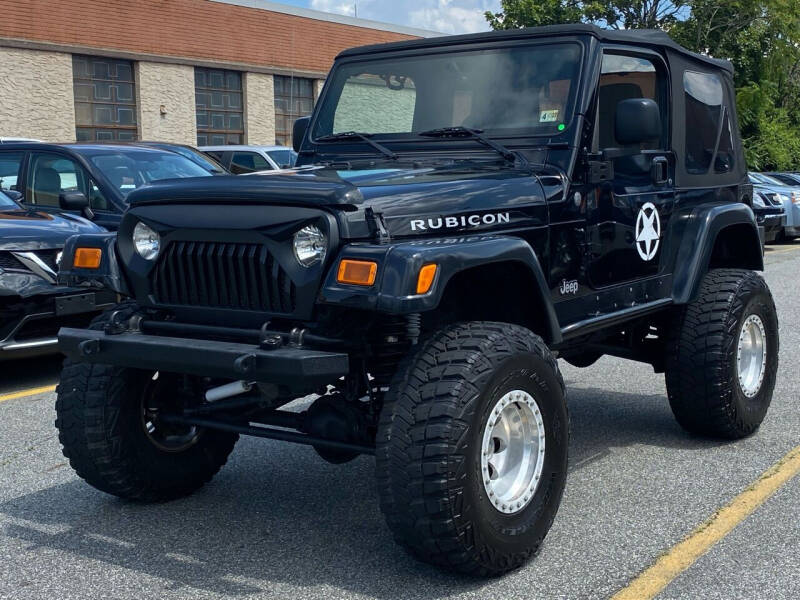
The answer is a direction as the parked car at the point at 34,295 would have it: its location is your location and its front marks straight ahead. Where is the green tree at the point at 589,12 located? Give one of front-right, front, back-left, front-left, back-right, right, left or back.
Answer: left

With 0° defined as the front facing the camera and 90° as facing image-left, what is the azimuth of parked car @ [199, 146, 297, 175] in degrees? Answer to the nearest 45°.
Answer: approximately 315°

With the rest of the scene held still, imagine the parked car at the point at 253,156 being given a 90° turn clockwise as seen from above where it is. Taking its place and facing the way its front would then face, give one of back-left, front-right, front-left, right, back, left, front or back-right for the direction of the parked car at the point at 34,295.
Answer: front-left

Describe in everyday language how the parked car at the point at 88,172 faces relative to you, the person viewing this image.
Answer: facing the viewer and to the right of the viewer

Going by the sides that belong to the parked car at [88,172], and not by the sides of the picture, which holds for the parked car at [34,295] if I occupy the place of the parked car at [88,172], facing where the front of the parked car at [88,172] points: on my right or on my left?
on my right

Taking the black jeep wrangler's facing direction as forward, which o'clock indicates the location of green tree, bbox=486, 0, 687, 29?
The green tree is roughly at 5 o'clock from the black jeep wrangler.

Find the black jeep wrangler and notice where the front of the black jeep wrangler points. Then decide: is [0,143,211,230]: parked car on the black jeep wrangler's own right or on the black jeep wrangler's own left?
on the black jeep wrangler's own right

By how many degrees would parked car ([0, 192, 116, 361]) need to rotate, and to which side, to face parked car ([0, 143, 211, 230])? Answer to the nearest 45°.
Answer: approximately 135° to its left

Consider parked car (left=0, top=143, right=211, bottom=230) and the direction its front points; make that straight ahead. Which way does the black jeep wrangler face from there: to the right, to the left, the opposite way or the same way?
to the right

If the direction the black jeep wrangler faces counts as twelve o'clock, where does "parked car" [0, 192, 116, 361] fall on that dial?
The parked car is roughly at 3 o'clock from the black jeep wrangler.

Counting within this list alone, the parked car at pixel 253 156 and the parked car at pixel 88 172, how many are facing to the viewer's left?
0

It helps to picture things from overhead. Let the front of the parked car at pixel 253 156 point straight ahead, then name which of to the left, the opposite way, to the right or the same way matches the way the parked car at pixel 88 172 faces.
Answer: the same way

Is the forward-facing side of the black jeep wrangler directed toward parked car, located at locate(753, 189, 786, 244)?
no

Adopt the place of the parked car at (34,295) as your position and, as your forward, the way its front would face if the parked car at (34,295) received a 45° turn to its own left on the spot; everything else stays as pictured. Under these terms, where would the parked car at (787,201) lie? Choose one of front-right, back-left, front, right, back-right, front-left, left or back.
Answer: front-left

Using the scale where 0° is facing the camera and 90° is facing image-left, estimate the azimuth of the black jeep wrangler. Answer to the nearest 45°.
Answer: approximately 45°

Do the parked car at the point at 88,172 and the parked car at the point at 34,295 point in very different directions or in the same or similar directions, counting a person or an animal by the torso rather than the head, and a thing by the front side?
same or similar directions

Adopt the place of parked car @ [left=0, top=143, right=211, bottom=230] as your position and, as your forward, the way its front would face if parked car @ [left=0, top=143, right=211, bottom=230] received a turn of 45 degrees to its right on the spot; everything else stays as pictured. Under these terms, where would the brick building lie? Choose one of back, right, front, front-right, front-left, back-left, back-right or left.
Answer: back

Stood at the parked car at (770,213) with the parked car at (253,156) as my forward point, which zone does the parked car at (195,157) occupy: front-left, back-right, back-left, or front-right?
front-left
